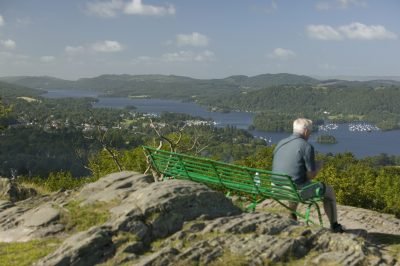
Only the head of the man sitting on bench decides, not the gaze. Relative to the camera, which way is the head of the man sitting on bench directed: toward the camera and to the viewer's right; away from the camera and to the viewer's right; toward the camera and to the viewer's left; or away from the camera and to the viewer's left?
away from the camera and to the viewer's right

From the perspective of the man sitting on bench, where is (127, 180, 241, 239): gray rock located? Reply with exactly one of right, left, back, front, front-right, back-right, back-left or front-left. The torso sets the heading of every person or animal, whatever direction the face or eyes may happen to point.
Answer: back

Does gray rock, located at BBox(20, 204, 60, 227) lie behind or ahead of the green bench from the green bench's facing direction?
behind

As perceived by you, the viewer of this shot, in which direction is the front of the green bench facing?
facing away from the viewer and to the right of the viewer

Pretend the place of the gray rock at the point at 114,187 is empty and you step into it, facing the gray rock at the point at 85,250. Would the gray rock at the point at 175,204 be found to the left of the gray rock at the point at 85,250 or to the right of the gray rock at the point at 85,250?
left

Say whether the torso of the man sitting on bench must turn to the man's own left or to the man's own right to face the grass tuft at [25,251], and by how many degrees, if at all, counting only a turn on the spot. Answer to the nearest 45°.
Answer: approximately 180°

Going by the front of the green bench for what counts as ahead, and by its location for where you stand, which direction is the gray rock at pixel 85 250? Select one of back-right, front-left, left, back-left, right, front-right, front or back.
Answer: back

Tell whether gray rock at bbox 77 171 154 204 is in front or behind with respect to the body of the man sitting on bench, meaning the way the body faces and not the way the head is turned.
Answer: behind

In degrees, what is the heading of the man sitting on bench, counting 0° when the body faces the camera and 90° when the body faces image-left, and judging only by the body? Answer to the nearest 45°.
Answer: approximately 225°

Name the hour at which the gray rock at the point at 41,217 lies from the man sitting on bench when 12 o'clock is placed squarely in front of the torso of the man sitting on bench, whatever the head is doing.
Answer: The gray rock is roughly at 7 o'clock from the man sitting on bench.

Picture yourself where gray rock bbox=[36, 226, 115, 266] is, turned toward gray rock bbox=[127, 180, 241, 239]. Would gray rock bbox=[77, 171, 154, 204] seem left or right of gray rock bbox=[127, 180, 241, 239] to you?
left

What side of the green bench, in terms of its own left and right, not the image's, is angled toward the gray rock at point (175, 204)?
back
